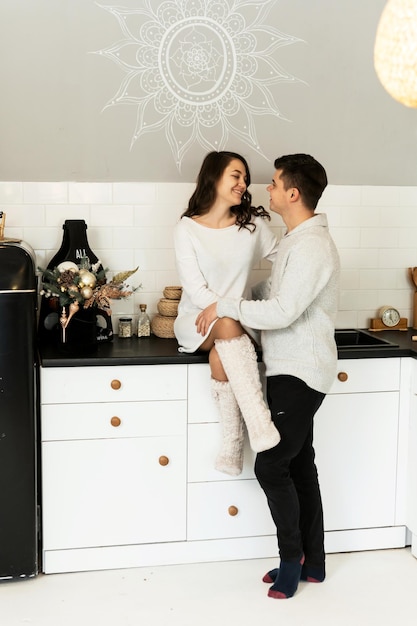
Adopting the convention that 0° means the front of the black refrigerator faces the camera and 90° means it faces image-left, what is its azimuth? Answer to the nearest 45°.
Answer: approximately 0°

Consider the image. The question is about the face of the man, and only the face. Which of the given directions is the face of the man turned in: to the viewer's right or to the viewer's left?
to the viewer's left

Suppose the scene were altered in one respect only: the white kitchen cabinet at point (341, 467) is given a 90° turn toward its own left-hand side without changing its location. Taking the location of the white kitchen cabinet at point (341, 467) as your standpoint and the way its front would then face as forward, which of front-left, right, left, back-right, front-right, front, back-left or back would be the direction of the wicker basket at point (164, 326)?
back

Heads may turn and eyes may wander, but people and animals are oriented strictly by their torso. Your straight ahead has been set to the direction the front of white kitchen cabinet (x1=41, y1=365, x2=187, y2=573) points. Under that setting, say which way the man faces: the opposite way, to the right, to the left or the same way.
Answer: to the right

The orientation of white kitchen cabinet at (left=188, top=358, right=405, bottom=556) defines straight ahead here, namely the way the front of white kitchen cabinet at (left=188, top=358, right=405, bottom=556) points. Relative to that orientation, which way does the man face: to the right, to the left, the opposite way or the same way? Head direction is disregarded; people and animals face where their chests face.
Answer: to the right

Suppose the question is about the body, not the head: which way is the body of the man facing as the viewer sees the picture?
to the viewer's left

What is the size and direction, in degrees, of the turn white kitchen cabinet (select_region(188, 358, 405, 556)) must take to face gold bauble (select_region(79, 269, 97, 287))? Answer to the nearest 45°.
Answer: approximately 90° to its right
